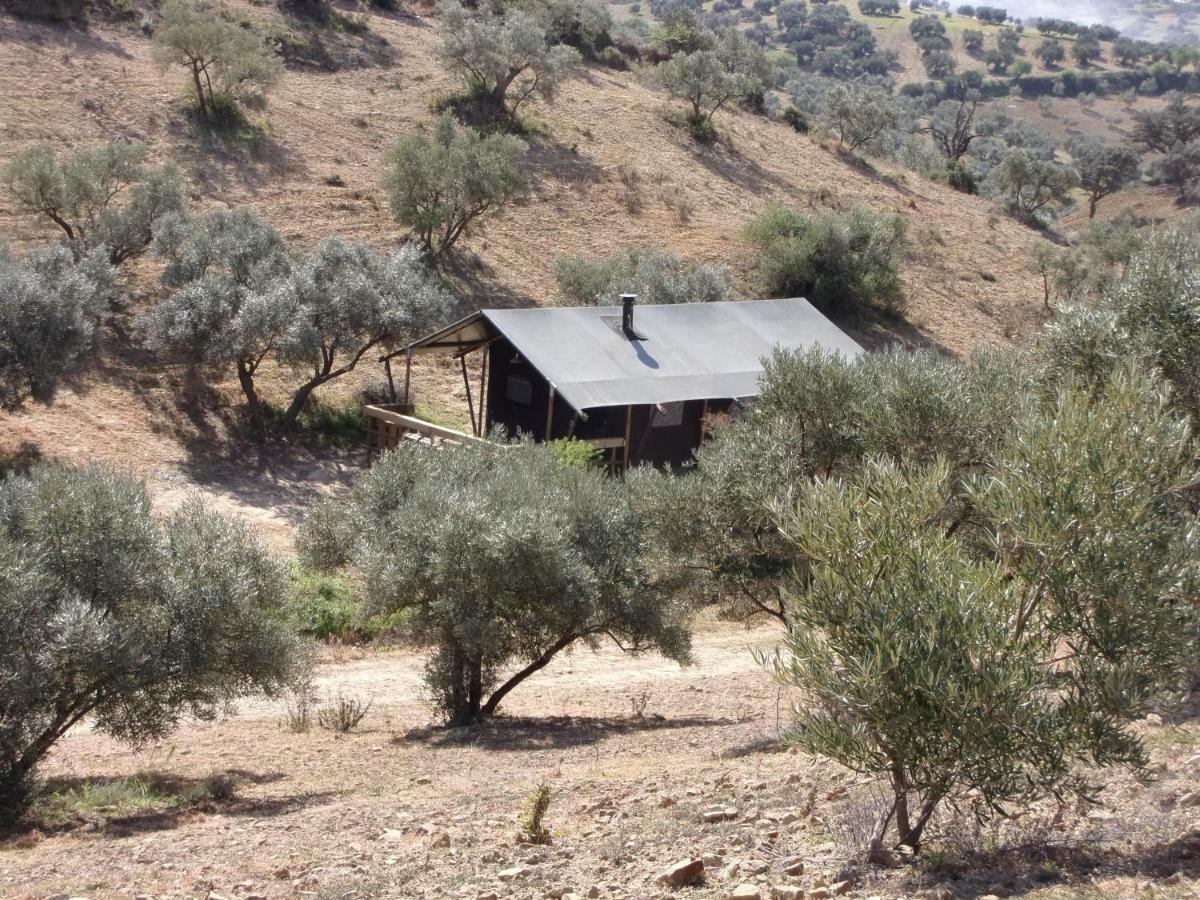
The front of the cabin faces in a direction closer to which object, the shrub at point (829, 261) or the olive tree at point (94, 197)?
the olive tree

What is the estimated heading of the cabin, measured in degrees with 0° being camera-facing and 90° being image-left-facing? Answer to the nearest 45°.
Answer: approximately 45°

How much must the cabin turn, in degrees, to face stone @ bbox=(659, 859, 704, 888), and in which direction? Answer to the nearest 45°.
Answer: approximately 45° to its left

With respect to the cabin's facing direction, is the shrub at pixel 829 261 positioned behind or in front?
behind

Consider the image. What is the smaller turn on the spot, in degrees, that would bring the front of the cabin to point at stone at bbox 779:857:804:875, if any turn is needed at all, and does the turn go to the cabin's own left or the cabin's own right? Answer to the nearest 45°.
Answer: approximately 45° to the cabin's own left

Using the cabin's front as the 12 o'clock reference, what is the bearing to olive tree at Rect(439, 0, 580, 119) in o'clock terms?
The olive tree is roughly at 4 o'clock from the cabin.

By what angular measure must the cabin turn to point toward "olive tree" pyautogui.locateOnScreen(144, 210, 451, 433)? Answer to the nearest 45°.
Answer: approximately 45° to its right
